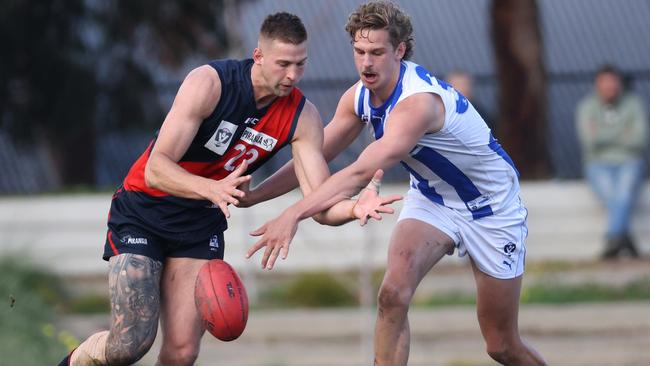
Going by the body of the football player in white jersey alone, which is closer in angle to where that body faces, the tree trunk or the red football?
the red football

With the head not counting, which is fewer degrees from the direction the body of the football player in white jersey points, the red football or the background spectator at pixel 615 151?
the red football

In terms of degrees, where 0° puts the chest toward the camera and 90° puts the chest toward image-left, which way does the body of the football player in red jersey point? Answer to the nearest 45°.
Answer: approximately 315°

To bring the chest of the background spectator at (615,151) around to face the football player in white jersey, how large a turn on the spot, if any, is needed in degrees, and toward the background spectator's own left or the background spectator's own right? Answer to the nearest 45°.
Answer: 0° — they already face them

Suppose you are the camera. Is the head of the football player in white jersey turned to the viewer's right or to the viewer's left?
to the viewer's left

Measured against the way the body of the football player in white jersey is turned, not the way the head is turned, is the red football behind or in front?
in front

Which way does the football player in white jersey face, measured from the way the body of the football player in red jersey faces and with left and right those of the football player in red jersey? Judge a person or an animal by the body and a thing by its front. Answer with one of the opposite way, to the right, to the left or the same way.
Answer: to the right

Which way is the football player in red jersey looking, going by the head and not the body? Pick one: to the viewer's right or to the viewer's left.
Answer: to the viewer's right

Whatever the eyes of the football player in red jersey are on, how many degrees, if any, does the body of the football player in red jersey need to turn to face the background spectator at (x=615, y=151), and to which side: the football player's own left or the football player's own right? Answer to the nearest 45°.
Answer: approximately 90° to the football player's own left

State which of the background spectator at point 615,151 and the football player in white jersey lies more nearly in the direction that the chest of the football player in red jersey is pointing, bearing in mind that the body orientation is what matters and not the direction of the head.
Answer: the football player in white jersey

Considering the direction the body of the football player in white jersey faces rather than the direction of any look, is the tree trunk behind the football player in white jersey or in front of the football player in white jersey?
behind

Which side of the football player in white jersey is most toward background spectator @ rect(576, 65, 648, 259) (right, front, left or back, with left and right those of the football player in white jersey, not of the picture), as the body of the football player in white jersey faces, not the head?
back
